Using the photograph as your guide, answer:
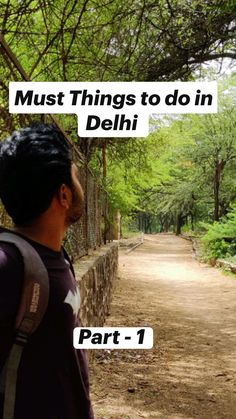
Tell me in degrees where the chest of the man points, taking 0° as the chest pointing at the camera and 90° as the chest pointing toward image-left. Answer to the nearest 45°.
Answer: approximately 270°

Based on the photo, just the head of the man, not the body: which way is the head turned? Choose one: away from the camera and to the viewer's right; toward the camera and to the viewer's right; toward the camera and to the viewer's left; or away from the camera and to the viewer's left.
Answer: away from the camera and to the viewer's right
